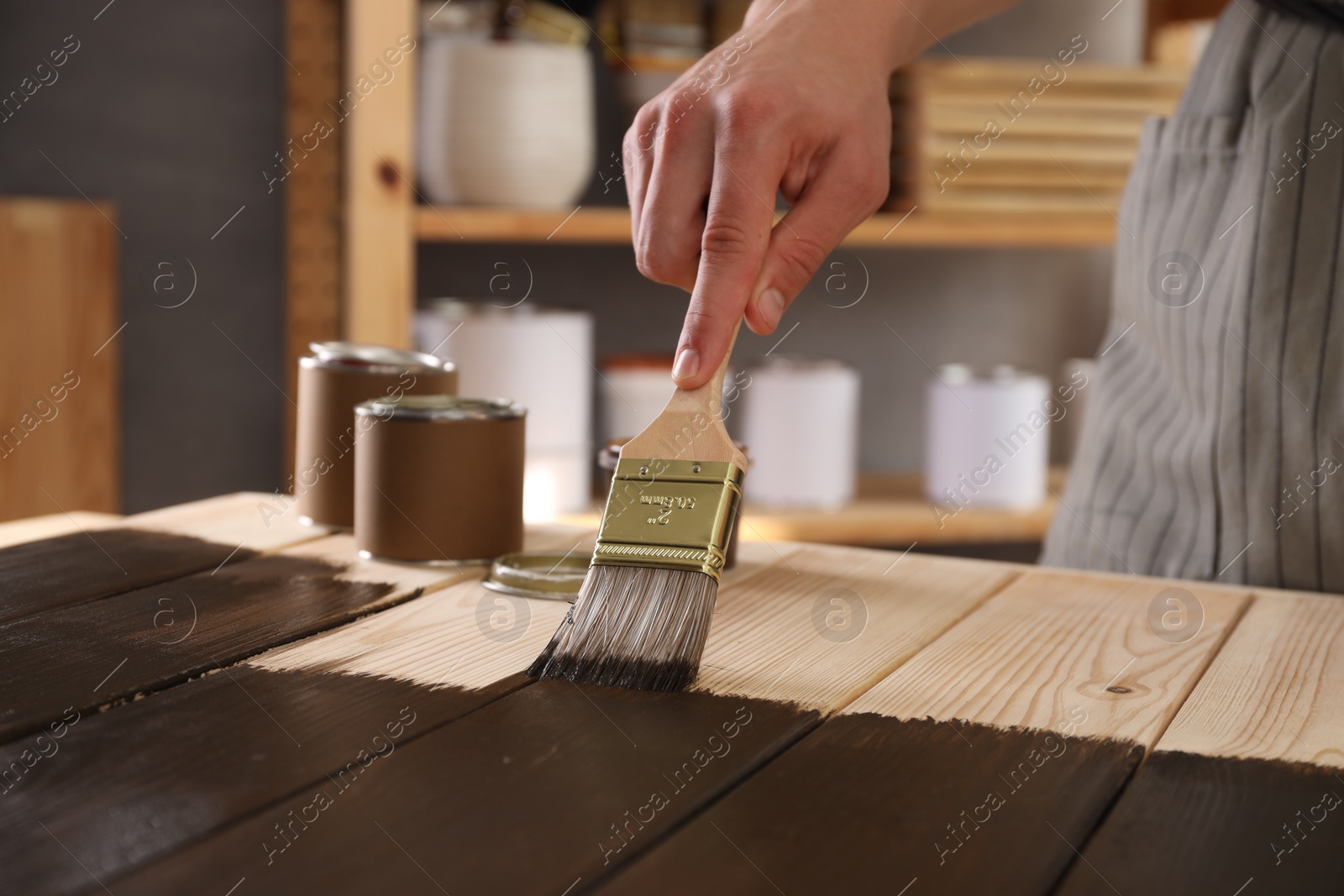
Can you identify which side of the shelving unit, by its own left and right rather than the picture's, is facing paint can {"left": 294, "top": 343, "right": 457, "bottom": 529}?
front

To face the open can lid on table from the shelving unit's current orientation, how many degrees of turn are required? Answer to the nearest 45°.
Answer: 0° — it already faces it

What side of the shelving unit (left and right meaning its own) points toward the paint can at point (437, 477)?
front

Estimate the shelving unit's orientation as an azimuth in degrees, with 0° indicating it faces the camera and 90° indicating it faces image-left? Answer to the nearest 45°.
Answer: approximately 0°
